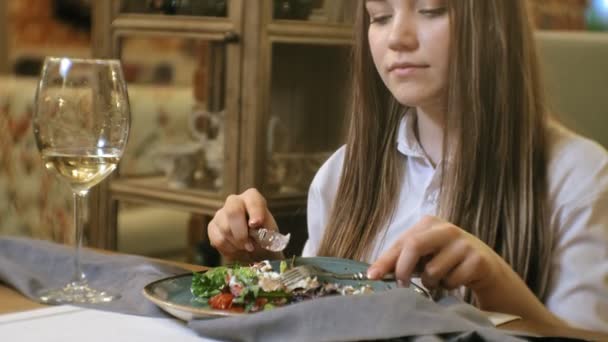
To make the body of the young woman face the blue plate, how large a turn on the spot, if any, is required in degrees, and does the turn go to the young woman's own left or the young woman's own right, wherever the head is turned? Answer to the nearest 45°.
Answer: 0° — they already face it

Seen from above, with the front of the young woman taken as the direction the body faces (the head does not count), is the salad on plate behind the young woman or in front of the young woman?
in front

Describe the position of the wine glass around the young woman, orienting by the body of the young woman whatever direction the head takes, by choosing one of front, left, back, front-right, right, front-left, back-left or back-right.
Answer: front

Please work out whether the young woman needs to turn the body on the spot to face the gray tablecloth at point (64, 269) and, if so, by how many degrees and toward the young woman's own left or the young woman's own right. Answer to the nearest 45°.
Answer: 0° — they already face it

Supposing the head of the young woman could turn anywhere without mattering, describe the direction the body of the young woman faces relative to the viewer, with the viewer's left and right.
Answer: facing the viewer and to the left of the viewer
